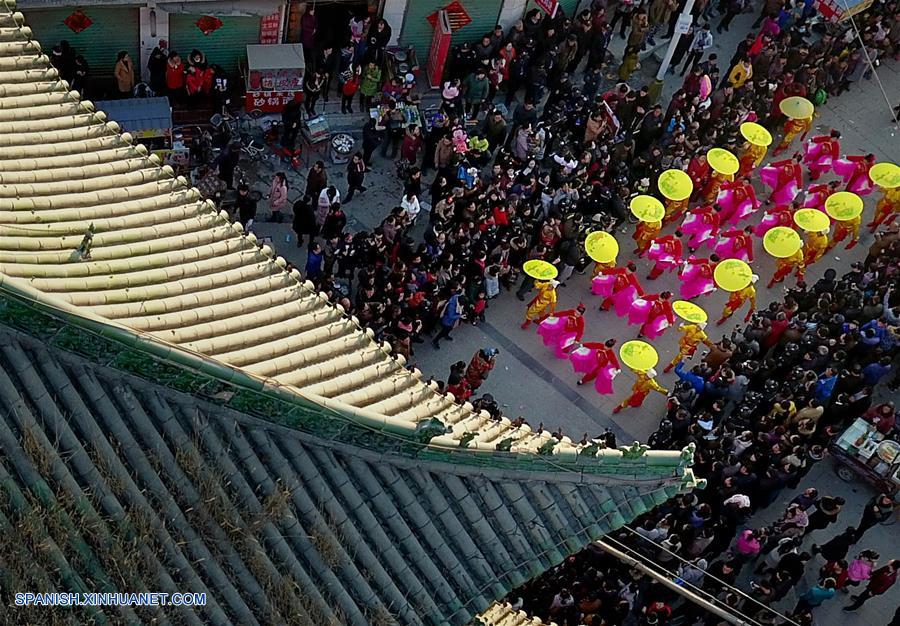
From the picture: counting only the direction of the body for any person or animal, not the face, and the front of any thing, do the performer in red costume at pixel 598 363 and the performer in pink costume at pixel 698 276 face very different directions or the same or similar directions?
same or similar directions

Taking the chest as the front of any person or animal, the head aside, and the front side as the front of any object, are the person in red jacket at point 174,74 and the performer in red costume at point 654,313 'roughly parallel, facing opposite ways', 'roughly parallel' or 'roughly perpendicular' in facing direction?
roughly perpendicular

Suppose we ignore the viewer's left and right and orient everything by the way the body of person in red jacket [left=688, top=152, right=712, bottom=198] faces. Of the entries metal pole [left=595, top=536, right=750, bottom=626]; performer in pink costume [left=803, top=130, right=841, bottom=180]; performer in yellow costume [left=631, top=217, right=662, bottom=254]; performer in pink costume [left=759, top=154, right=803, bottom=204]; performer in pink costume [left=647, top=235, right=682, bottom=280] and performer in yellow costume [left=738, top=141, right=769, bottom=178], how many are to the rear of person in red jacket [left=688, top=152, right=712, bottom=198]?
3

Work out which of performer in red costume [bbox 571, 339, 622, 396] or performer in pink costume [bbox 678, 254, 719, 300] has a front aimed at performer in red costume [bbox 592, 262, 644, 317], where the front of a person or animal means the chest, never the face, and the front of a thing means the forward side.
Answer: performer in pink costume [bbox 678, 254, 719, 300]

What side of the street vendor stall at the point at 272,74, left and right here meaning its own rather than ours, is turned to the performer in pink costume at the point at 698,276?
left

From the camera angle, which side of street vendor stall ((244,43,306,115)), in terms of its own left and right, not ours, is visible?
front

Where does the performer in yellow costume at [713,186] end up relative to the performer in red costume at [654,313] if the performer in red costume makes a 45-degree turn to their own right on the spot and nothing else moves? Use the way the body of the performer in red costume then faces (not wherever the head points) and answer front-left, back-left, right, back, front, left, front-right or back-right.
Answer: right

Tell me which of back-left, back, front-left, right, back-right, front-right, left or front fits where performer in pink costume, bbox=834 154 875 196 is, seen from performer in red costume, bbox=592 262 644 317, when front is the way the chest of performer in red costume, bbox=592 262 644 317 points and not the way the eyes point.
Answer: back

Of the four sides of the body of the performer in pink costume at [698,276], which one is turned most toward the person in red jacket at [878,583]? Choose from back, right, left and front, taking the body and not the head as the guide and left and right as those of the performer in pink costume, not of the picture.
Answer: left

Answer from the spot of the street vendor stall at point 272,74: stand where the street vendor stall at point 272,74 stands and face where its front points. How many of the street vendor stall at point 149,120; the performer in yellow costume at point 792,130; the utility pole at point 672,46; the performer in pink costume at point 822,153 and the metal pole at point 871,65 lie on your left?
4

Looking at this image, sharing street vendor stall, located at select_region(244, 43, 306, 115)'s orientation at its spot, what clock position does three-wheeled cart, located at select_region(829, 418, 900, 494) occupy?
The three-wheeled cart is roughly at 10 o'clock from the street vendor stall.

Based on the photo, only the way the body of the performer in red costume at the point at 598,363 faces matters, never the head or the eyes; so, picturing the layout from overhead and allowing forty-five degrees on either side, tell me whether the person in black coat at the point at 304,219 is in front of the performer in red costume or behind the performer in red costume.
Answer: in front

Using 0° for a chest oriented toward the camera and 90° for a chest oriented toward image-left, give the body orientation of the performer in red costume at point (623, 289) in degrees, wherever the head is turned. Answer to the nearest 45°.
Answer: approximately 45°

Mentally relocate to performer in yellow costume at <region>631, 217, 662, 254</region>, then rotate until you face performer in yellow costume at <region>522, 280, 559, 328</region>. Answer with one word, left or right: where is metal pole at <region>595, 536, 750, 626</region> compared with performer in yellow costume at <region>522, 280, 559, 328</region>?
left

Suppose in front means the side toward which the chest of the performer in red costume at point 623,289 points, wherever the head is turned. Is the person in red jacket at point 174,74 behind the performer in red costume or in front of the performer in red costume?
in front

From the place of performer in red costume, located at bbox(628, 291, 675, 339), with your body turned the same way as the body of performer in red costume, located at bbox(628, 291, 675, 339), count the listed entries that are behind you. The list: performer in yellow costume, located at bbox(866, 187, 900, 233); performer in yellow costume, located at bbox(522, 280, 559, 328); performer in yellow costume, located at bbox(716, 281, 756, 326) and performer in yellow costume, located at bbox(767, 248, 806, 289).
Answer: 3

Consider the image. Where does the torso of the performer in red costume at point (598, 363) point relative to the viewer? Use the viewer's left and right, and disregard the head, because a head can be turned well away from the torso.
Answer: facing the viewer and to the left of the viewer

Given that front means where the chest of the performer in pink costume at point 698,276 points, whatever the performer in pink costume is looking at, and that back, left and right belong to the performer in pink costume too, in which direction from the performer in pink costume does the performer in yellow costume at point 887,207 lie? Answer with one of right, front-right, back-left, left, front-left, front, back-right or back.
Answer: back

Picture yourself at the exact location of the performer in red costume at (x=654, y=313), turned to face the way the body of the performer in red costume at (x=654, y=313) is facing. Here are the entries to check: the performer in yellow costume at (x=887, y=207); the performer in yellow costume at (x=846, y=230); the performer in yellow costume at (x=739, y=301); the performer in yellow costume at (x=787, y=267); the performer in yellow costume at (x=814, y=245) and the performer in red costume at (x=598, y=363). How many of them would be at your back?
5
